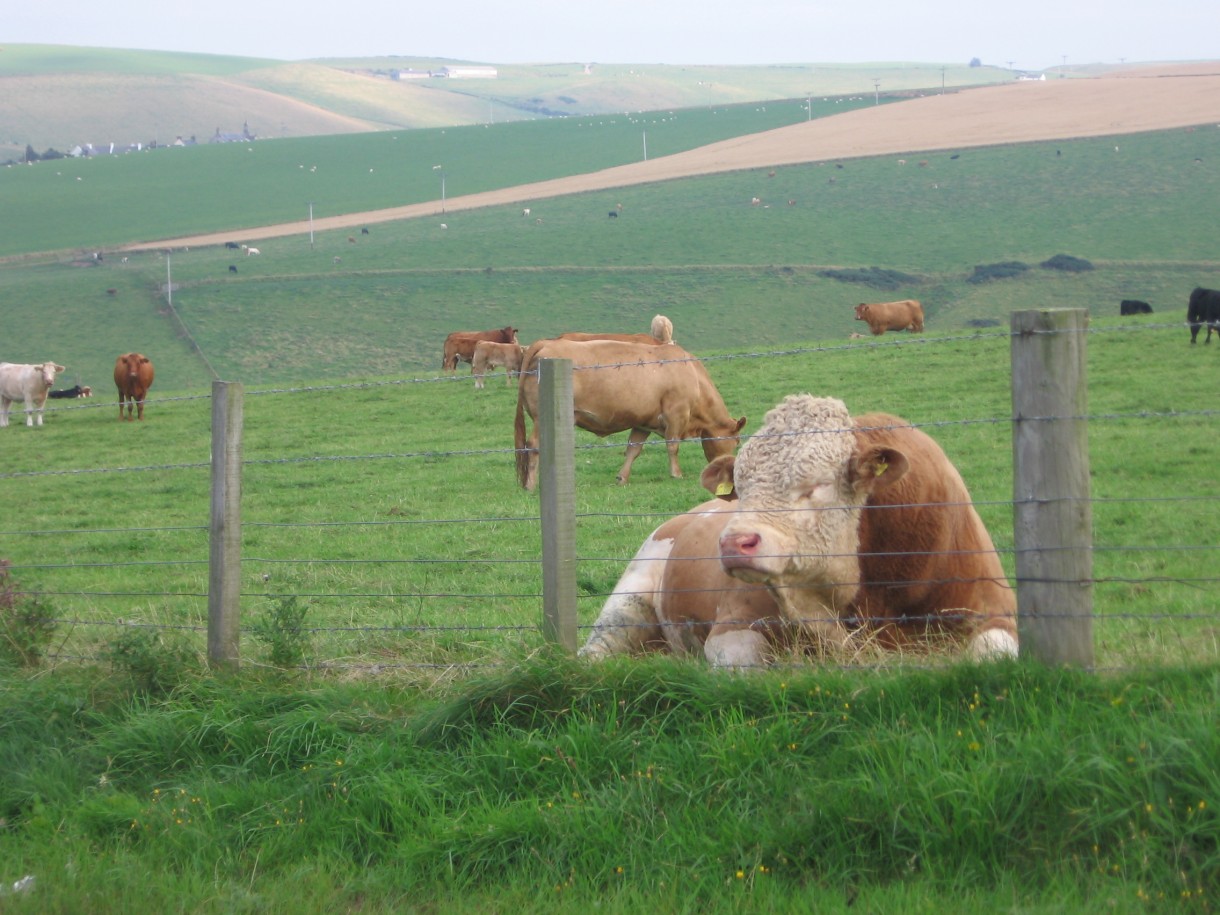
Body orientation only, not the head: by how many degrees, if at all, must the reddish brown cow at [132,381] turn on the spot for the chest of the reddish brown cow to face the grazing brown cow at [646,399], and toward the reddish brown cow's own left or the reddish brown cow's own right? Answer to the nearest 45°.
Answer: approximately 45° to the reddish brown cow's own left

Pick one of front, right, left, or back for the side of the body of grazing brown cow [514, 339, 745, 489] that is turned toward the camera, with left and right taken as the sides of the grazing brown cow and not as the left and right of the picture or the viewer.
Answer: right

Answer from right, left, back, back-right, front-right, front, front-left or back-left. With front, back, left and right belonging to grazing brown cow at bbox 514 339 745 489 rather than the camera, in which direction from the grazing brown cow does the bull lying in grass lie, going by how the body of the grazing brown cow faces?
right

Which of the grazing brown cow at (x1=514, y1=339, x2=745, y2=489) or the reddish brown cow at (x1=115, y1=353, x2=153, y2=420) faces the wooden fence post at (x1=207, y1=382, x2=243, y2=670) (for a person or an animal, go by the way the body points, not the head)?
the reddish brown cow

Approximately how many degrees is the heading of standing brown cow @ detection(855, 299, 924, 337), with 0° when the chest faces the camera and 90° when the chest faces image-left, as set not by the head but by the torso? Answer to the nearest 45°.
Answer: approximately 90°
